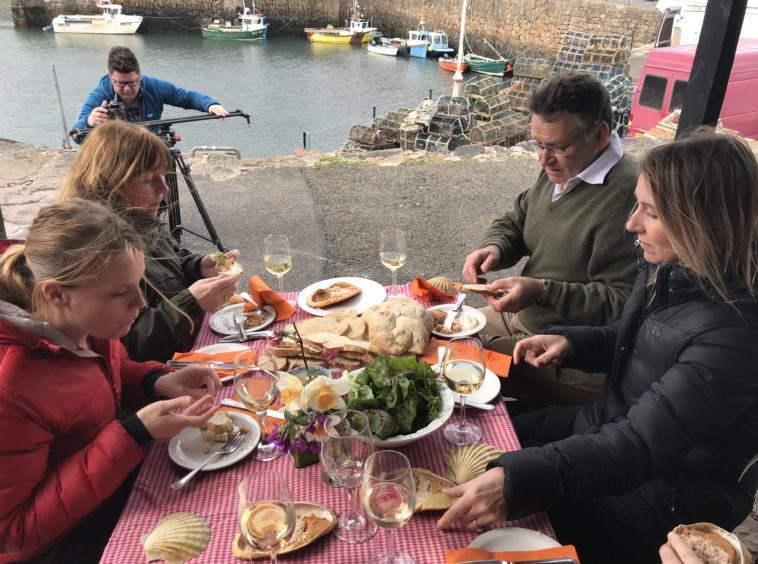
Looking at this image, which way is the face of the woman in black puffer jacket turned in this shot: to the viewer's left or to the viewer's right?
to the viewer's left

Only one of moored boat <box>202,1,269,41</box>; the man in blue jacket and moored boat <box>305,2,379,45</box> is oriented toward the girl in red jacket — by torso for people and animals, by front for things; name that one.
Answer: the man in blue jacket

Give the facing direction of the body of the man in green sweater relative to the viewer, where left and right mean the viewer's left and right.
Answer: facing the viewer and to the left of the viewer

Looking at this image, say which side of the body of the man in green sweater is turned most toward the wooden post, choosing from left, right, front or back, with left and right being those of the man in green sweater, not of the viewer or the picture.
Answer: back

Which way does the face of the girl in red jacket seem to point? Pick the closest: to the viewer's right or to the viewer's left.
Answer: to the viewer's right

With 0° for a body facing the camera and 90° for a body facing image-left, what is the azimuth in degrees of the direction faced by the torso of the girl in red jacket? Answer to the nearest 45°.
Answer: approximately 270°

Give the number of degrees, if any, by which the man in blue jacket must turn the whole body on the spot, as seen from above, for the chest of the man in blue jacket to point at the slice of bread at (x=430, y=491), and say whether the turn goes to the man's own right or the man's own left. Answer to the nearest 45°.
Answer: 0° — they already face it

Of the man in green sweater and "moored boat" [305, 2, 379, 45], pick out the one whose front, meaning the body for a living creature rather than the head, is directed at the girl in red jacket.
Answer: the man in green sweater
